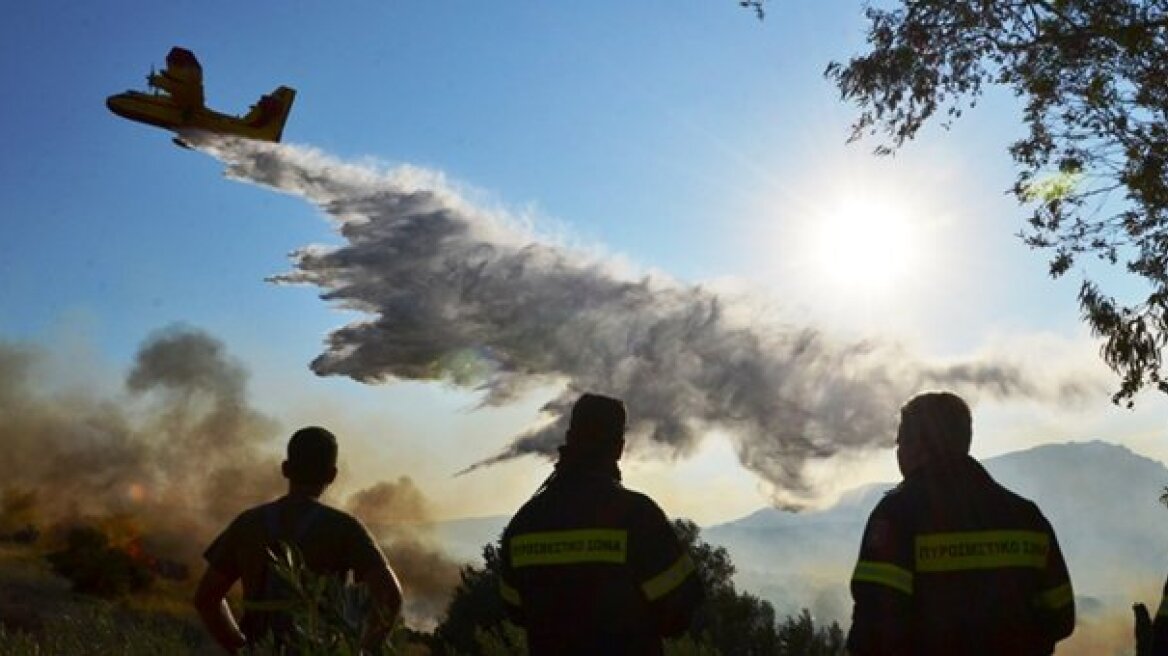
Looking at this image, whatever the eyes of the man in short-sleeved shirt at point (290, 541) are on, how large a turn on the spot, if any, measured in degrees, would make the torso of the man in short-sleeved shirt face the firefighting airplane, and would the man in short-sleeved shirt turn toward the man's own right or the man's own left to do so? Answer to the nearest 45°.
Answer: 0° — they already face it

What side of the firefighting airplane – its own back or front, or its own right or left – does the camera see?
left

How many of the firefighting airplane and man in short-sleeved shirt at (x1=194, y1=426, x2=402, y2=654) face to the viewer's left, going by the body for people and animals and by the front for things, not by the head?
1

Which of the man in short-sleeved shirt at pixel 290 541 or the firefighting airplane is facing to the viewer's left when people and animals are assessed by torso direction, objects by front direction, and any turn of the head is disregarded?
the firefighting airplane

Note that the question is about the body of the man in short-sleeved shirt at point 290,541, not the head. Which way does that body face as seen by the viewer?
away from the camera

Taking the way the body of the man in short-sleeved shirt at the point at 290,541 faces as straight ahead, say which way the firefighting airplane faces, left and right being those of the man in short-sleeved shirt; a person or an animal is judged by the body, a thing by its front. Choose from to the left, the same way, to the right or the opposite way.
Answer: to the left

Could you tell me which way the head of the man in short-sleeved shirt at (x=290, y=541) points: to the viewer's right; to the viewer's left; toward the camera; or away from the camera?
away from the camera

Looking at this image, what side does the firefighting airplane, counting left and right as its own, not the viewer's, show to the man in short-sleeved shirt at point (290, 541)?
left
